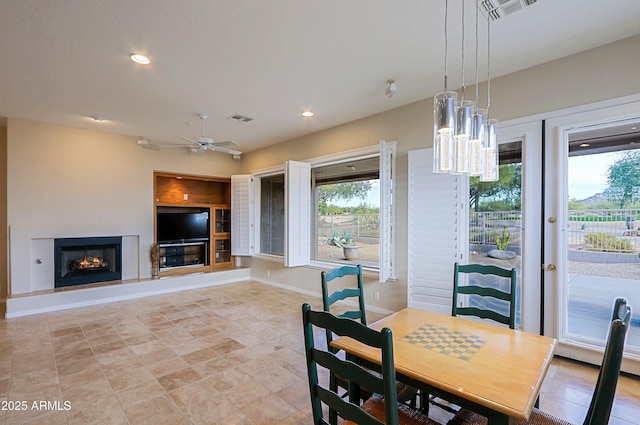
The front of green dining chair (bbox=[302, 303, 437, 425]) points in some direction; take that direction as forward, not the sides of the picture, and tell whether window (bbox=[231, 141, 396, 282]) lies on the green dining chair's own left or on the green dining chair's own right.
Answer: on the green dining chair's own left

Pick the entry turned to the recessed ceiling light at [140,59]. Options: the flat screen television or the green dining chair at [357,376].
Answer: the flat screen television

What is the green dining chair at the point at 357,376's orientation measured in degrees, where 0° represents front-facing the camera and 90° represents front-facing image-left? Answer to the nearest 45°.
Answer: approximately 225°

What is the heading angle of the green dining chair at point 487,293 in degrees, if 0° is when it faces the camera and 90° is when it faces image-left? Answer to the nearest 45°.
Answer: approximately 45°

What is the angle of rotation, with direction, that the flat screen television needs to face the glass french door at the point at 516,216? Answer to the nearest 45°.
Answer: approximately 45° to its left

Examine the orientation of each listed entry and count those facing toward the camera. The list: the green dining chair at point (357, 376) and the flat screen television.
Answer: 1
